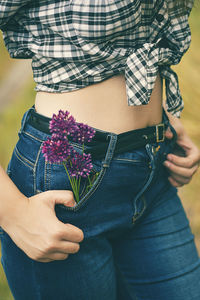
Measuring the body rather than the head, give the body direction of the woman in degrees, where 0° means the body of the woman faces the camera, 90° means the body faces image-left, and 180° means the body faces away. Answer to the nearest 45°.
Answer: approximately 315°
